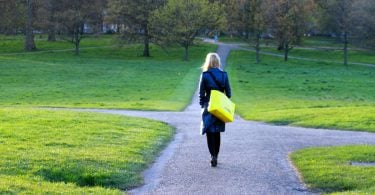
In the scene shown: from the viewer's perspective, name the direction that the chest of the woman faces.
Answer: away from the camera

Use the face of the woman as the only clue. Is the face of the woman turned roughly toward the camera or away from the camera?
away from the camera
